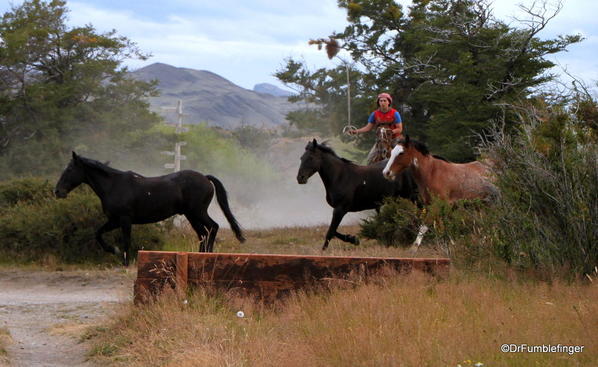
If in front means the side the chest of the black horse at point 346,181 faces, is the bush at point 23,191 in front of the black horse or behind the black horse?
in front

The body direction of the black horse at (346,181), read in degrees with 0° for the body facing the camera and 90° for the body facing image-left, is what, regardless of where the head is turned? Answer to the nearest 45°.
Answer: approximately 90°

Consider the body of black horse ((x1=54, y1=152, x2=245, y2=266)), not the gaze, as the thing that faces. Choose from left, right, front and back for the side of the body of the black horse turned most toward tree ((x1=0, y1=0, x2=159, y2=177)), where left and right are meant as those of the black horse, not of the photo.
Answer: right

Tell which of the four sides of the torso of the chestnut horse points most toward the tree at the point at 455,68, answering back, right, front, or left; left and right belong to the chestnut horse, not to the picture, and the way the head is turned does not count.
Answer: right

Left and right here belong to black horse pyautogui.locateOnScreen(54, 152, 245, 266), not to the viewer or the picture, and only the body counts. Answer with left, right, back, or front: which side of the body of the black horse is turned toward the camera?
left

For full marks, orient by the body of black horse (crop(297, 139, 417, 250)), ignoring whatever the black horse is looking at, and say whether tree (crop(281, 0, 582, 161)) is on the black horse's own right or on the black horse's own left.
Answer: on the black horse's own right

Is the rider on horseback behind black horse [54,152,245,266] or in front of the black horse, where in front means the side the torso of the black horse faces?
behind

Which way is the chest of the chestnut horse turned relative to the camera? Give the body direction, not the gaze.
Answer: to the viewer's left

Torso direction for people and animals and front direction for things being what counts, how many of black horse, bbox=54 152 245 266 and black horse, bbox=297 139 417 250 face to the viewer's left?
2
